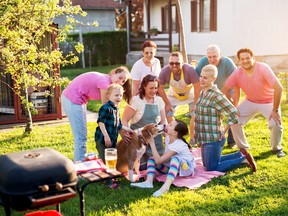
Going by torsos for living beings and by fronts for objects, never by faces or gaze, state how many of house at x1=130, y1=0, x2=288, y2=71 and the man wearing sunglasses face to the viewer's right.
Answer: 0

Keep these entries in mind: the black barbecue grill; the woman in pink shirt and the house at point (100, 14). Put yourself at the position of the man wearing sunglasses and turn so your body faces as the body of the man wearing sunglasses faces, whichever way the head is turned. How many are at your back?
1

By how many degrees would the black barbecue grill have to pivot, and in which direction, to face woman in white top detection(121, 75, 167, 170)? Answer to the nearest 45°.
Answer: approximately 90° to its left

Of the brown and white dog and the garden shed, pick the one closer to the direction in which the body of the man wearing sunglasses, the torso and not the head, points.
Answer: the brown and white dog

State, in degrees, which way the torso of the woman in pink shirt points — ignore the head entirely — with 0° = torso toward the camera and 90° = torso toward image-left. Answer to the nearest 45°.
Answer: approximately 270°

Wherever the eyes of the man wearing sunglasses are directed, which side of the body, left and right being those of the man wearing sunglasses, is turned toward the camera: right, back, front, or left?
front

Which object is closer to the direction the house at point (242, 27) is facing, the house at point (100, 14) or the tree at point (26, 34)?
the tree

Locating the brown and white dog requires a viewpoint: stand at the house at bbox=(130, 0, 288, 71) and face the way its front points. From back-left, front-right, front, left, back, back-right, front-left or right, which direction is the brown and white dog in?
front

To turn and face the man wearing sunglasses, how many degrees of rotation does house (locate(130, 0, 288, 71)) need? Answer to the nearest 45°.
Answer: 0° — it already faces them

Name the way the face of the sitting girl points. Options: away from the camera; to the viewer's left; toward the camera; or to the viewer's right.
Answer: to the viewer's left

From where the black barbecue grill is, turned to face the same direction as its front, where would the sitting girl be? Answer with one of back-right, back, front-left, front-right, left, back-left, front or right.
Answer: left

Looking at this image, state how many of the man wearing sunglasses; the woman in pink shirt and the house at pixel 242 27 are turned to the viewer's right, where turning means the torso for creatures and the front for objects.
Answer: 1

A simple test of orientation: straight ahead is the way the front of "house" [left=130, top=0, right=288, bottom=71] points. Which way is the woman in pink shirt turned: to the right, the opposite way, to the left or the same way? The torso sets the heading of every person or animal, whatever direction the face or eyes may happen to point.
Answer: to the left

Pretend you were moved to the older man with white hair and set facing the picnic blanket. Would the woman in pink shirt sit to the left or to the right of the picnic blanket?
right

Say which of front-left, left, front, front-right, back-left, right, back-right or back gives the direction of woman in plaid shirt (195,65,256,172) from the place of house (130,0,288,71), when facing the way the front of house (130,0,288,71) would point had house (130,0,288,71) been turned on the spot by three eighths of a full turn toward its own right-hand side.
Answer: back-left
